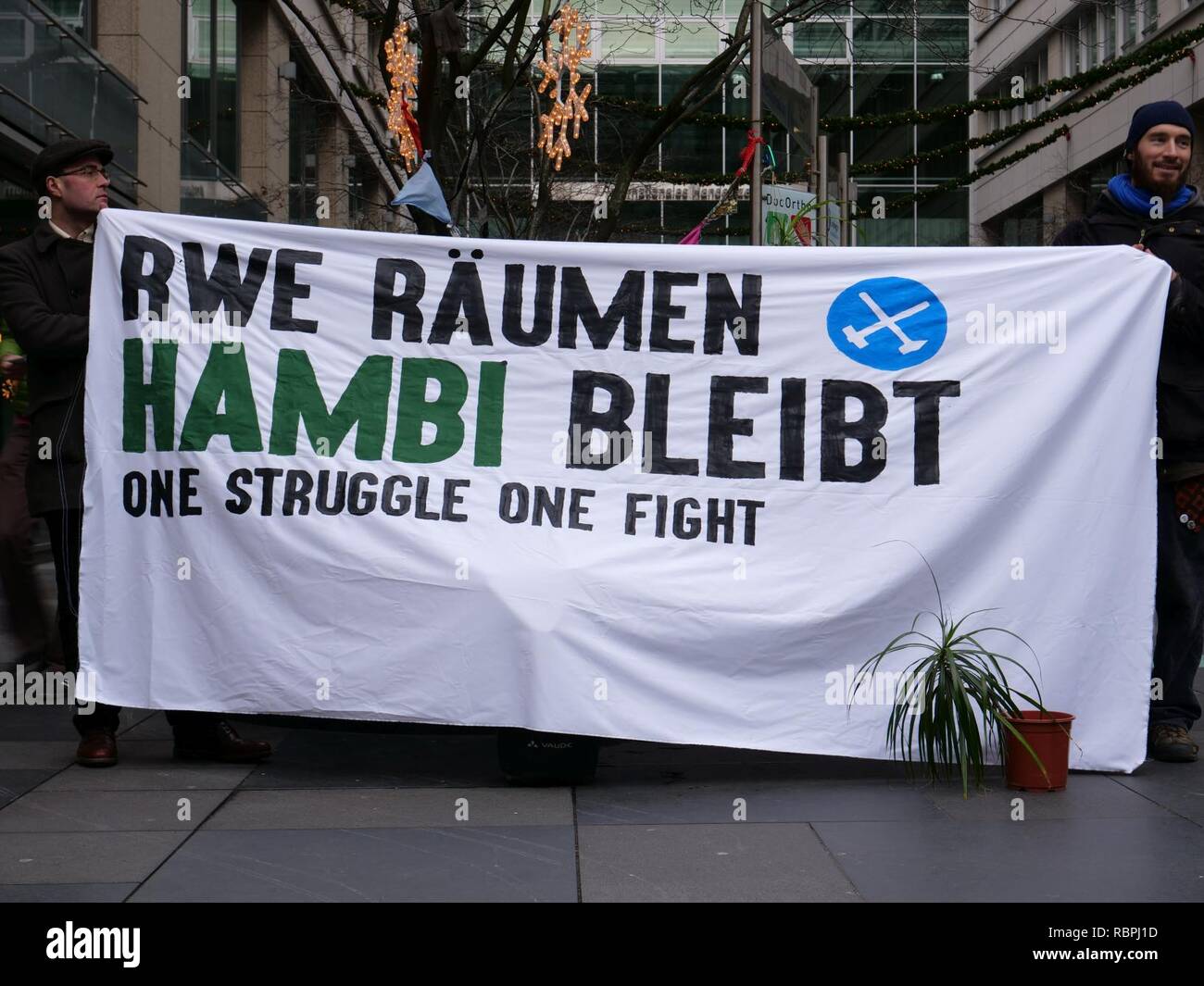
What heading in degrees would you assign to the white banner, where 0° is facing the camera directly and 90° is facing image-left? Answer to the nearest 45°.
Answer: approximately 0°

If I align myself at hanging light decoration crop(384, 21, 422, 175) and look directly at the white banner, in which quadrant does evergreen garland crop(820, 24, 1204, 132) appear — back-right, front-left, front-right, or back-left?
back-left

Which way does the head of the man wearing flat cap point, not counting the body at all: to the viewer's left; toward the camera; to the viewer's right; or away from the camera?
to the viewer's right

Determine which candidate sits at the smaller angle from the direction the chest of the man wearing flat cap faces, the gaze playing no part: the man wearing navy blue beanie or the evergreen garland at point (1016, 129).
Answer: the man wearing navy blue beanie

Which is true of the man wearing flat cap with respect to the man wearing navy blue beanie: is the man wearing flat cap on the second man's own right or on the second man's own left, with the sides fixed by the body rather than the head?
on the second man's own right

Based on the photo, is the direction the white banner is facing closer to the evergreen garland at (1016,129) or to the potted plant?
the potted plant

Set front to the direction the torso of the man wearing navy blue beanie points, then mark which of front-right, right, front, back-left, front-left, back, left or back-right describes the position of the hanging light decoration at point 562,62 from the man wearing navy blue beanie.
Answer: back-right

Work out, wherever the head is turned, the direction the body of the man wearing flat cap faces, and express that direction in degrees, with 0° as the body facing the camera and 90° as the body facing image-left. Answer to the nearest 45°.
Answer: approximately 315°

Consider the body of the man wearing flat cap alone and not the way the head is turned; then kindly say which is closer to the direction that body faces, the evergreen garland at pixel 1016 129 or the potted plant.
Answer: the potted plant

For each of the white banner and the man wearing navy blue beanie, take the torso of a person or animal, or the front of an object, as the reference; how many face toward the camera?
2

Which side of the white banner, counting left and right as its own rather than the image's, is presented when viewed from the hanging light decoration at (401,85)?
back
